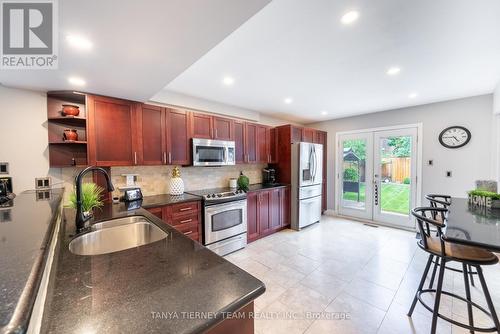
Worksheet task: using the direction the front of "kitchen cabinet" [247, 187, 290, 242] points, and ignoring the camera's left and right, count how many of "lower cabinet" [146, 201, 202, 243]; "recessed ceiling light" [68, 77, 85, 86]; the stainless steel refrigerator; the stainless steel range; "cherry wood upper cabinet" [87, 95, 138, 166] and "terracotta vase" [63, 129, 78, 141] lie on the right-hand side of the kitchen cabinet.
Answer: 5

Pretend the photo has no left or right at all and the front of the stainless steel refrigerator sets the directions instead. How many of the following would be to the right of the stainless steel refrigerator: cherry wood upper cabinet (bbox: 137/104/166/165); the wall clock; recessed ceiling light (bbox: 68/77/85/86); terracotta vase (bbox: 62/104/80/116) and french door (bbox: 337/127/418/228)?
3

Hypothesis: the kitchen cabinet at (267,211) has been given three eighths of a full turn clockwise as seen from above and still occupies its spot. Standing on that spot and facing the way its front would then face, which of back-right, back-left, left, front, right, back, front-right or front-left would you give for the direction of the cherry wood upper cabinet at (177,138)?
front-left

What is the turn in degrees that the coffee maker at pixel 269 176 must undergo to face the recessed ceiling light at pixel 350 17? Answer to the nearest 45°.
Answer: approximately 45° to its right

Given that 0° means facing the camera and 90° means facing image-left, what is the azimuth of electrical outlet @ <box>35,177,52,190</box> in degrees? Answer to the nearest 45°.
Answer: approximately 0°

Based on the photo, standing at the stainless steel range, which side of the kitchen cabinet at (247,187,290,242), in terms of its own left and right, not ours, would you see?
right

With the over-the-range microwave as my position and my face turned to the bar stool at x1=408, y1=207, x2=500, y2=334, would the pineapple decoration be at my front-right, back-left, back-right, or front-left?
back-right

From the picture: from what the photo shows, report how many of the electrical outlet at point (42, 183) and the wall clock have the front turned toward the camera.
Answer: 2

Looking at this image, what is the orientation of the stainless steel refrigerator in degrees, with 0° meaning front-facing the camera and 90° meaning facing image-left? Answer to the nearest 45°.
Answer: approximately 315°

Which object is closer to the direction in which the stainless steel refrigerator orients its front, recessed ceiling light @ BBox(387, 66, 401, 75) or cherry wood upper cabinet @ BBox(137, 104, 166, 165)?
the recessed ceiling light

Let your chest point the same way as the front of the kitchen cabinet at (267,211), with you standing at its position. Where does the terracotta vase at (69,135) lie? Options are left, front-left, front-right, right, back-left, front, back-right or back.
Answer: right

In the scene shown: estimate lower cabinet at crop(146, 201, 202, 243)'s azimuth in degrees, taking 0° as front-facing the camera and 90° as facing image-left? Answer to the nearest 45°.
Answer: approximately 315°

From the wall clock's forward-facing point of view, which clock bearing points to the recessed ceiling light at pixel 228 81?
The recessed ceiling light is roughly at 1 o'clock from the wall clock.
